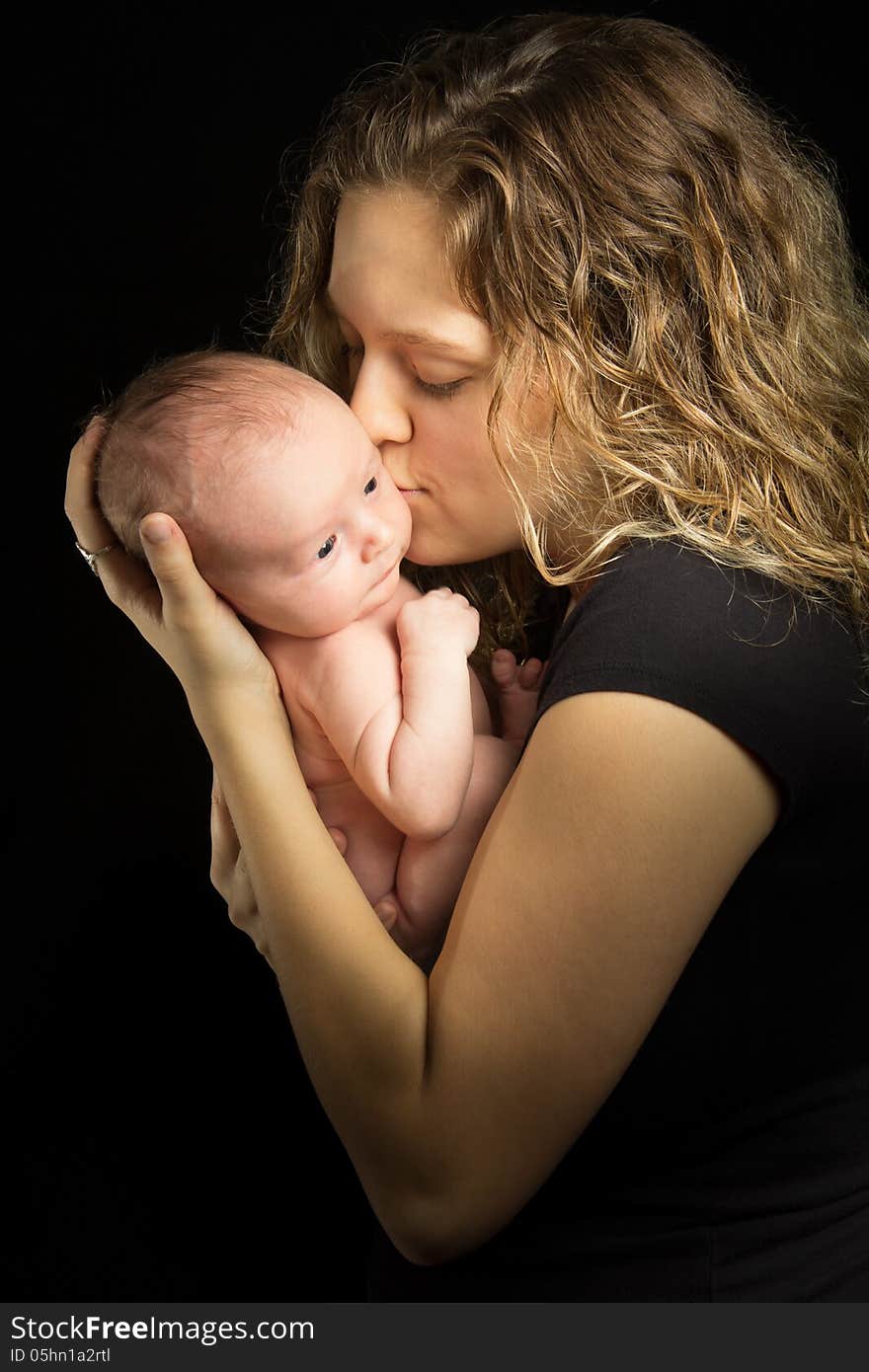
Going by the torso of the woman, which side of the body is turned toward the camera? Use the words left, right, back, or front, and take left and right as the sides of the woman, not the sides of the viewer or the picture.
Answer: left
